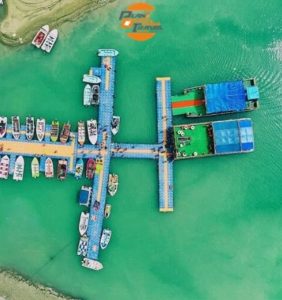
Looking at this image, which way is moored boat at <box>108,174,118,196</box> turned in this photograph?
toward the camera

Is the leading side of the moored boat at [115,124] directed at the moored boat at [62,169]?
no

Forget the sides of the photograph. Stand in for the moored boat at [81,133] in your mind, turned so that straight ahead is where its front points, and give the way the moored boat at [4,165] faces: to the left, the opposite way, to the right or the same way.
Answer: the opposite way

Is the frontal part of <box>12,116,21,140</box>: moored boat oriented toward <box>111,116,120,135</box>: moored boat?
no
